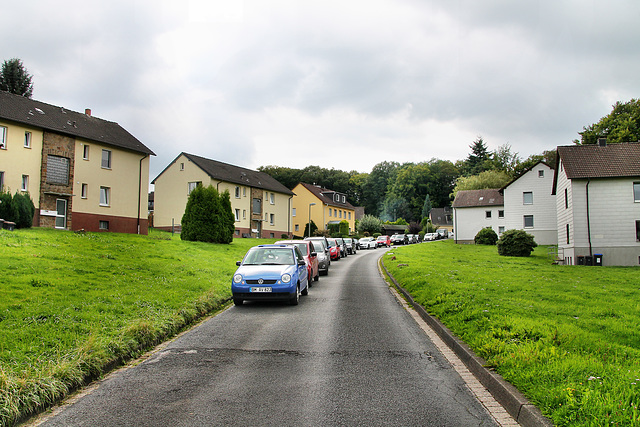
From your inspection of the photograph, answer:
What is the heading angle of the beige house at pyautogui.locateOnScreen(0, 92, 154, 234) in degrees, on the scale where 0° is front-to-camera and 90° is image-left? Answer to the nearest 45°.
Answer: approximately 315°

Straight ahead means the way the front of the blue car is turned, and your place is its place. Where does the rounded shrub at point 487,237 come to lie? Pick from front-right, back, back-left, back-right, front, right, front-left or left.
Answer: back-left

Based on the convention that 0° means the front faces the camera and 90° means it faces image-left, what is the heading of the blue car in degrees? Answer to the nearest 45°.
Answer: approximately 0°
